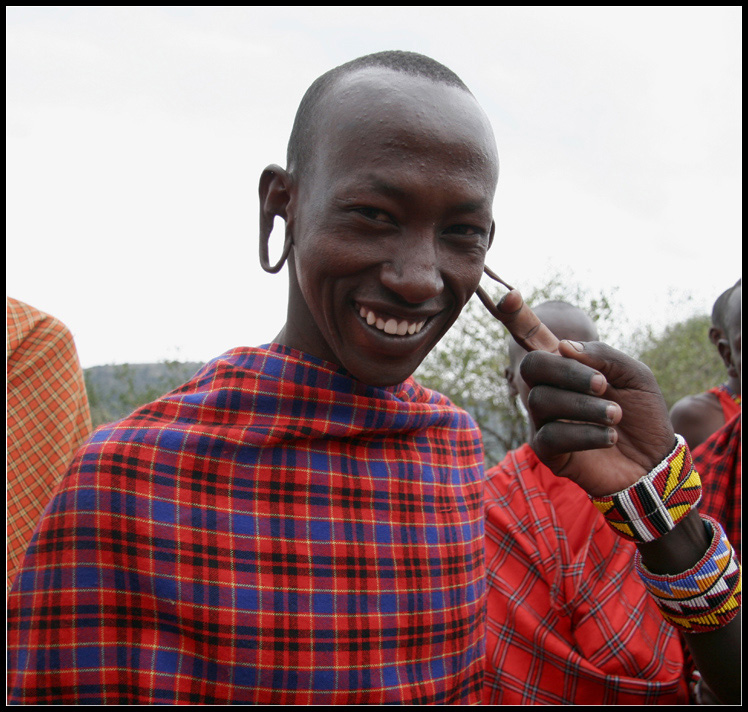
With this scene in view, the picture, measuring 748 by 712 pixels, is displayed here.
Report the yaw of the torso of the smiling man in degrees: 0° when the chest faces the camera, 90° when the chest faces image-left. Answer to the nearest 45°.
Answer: approximately 315°

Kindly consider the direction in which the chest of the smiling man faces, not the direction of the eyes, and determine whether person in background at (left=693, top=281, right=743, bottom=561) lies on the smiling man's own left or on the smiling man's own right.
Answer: on the smiling man's own left

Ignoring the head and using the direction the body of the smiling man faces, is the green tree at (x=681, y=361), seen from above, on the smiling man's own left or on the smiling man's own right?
on the smiling man's own left
